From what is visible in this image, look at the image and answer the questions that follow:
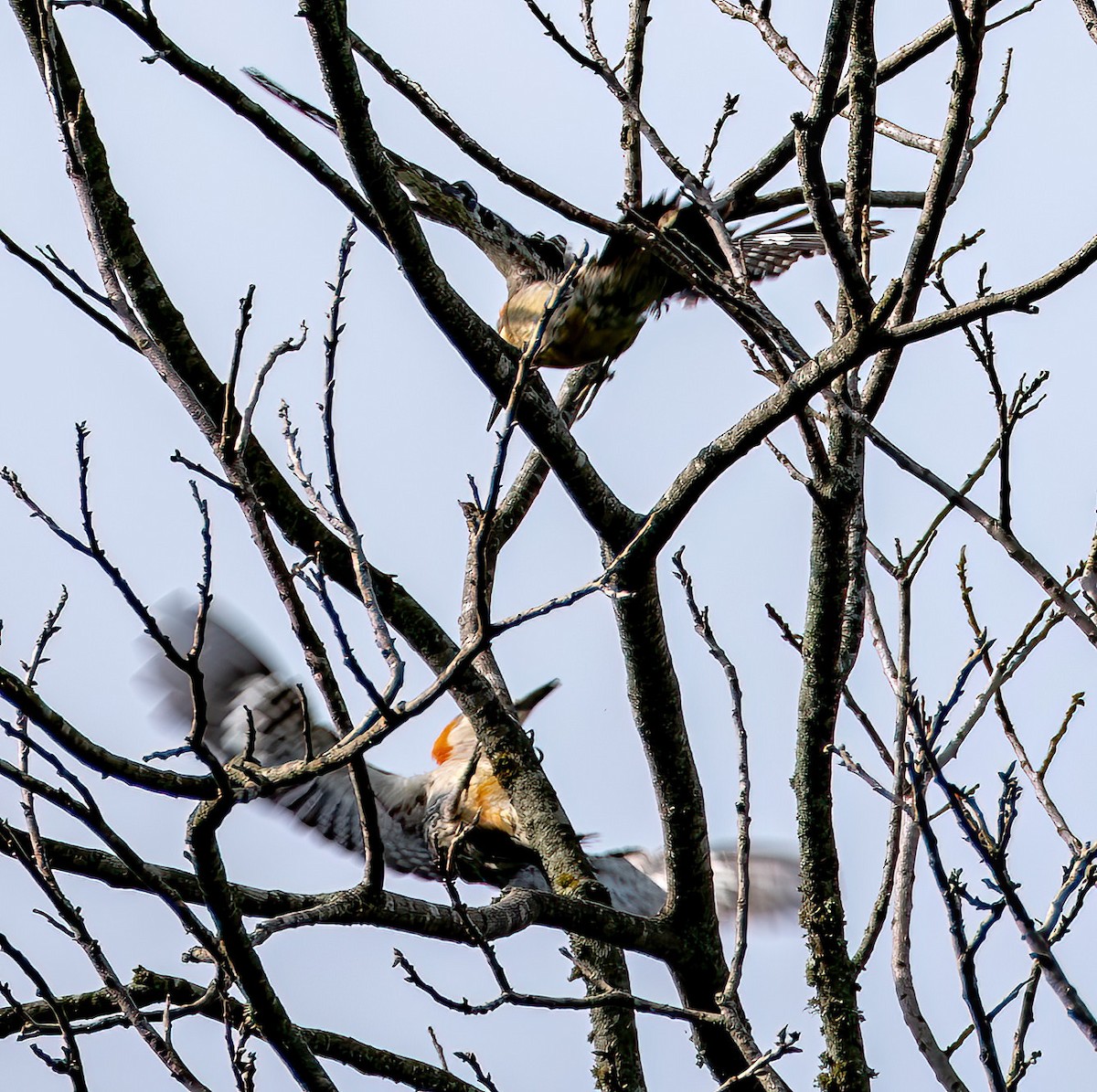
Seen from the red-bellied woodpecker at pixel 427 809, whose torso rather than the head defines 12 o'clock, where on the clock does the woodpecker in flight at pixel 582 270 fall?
The woodpecker in flight is roughly at 12 o'clock from the red-bellied woodpecker.
